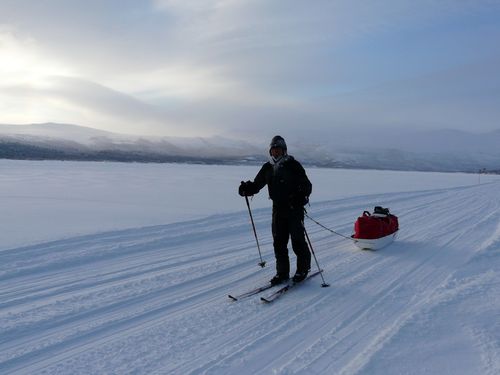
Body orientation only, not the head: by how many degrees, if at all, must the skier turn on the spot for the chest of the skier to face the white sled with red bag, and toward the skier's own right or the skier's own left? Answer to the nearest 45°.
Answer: approximately 180°

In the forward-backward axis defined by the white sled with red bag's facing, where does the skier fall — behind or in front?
in front

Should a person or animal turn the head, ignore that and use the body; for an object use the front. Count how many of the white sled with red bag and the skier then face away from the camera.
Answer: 0

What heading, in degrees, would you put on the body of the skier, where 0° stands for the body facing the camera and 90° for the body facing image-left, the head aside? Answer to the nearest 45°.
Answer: approximately 45°

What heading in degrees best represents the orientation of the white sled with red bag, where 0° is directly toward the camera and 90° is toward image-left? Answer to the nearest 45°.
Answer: approximately 45°
